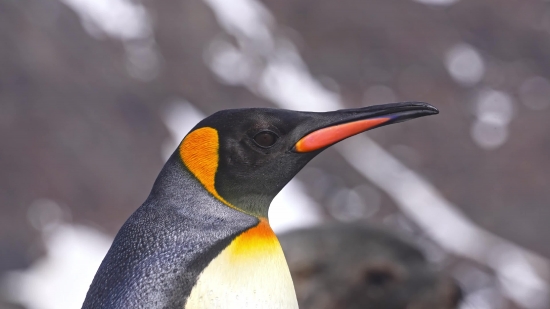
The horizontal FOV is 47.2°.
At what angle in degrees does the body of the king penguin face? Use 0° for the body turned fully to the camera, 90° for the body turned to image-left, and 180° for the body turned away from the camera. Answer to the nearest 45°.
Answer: approximately 270°

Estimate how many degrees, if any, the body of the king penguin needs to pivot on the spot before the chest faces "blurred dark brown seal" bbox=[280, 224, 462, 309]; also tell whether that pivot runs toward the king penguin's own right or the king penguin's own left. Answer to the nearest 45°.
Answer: approximately 90° to the king penguin's own left
